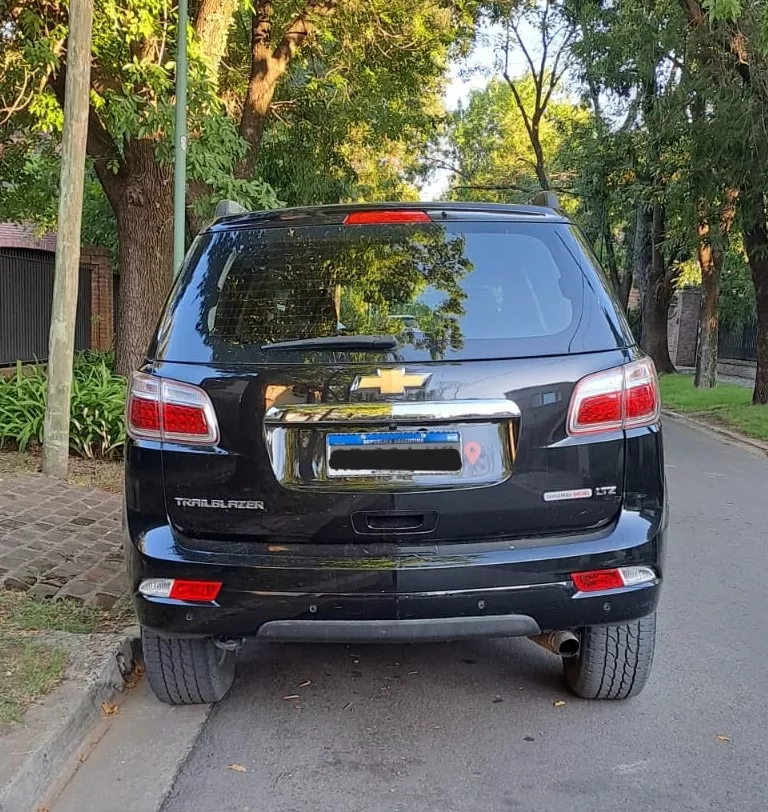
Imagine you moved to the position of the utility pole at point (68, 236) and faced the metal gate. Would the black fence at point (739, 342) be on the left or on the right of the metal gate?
right

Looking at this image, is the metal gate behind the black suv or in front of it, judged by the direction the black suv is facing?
in front

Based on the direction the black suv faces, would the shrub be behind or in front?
in front

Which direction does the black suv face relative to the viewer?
away from the camera

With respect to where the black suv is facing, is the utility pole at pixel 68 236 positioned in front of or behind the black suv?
in front

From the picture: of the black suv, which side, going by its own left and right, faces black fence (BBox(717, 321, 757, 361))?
front
